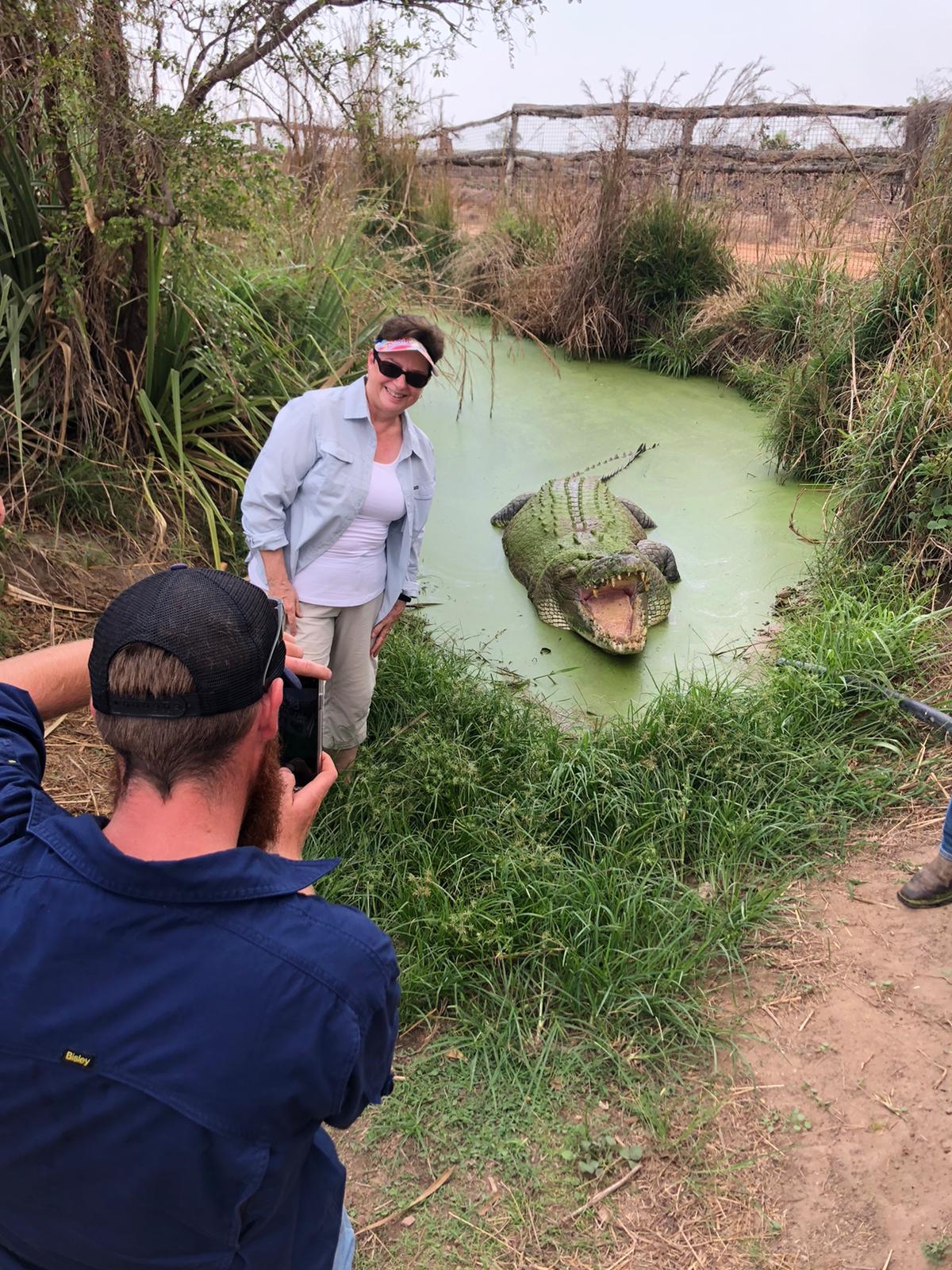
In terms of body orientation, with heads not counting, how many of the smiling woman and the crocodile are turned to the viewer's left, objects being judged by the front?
0

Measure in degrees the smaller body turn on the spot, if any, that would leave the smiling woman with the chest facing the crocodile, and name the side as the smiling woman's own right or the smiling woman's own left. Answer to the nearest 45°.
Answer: approximately 90° to the smiling woman's own left

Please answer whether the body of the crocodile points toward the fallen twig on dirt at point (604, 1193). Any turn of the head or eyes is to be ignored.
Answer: yes

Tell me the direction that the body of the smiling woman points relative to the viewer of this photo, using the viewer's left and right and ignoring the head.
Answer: facing the viewer and to the right of the viewer

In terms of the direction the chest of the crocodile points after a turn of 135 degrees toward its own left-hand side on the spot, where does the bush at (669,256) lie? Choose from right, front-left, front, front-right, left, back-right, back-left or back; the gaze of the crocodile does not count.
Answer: front-left

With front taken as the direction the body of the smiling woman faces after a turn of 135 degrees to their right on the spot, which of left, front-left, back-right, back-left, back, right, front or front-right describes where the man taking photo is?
left

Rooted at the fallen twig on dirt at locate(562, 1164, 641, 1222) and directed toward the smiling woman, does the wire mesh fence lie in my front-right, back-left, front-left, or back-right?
front-right

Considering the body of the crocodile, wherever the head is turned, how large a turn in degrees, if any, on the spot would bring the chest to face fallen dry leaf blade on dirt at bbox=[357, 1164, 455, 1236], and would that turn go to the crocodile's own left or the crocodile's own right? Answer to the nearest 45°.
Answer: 0° — it already faces it

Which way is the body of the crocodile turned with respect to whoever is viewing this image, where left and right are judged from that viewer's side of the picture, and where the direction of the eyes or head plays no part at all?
facing the viewer

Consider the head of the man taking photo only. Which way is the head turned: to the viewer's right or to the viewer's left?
to the viewer's right

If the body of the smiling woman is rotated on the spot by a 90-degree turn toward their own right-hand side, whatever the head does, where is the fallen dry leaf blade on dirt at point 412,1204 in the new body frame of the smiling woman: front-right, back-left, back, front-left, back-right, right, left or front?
front-left

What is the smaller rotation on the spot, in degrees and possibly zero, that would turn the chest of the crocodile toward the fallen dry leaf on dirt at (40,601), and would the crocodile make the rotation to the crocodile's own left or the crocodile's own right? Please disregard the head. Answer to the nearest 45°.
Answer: approximately 45° to the crocodile's own right

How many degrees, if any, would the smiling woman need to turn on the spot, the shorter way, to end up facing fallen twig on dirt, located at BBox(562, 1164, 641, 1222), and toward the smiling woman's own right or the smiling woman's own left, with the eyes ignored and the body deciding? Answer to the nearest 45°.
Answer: approximately 45° to the smiling woman's own right
